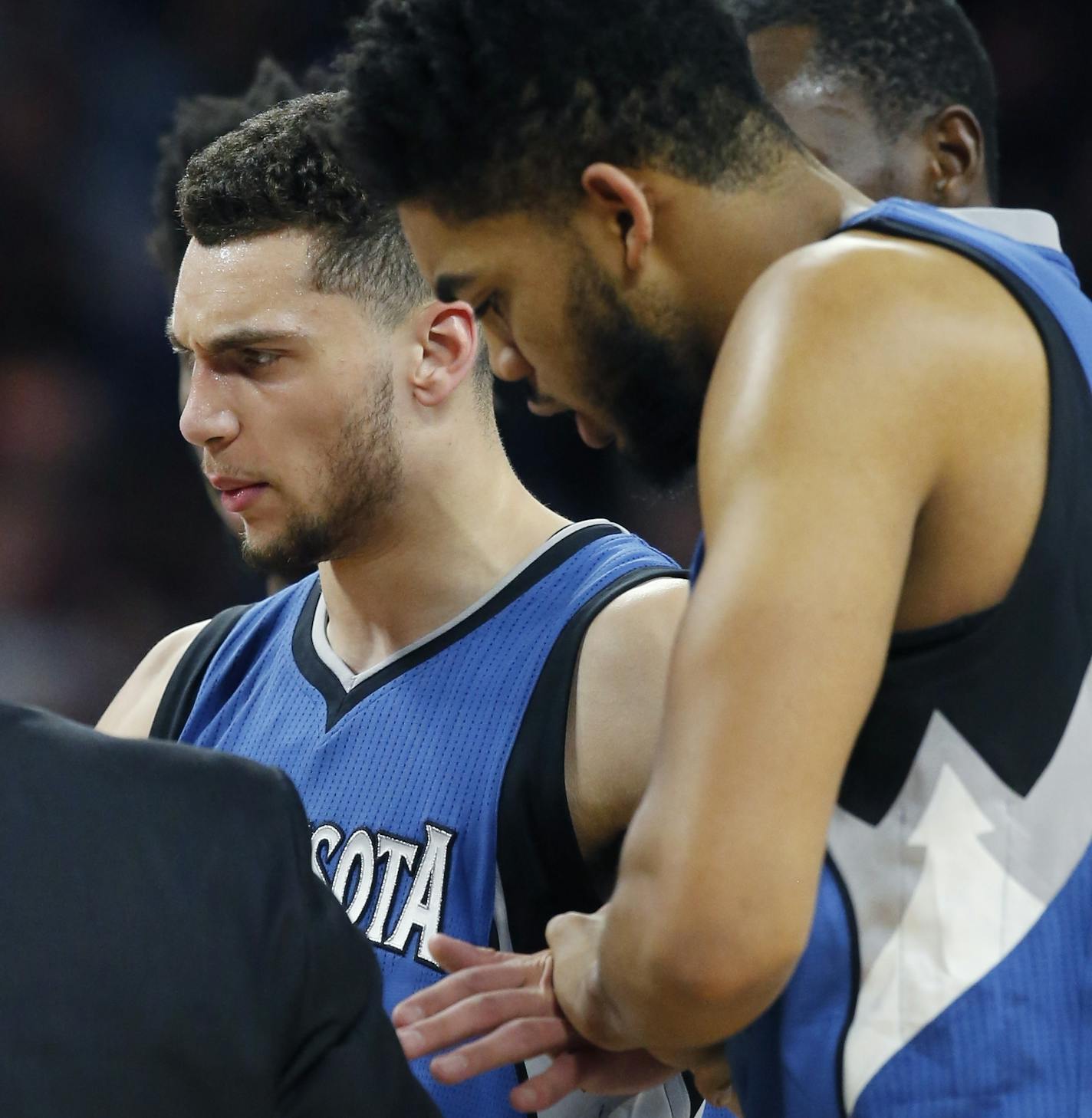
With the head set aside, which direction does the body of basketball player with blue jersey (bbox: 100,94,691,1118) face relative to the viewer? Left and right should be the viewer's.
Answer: facing the viewer and to the left of the viewer

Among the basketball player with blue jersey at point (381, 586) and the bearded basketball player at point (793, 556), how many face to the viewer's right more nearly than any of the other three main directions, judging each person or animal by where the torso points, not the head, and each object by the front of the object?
0

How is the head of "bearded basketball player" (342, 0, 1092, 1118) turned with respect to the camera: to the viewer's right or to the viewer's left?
to the viewer's left

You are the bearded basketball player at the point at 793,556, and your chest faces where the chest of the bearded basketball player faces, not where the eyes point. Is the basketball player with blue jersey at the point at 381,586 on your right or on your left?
on your right

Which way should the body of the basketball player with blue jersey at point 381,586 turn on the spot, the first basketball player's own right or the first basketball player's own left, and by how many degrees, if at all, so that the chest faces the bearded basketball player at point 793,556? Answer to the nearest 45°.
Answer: approximately 45° to the first basketball player's own left

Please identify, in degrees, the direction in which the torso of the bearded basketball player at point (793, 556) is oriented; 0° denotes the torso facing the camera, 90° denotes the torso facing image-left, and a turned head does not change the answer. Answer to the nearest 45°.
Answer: approximately 90°
